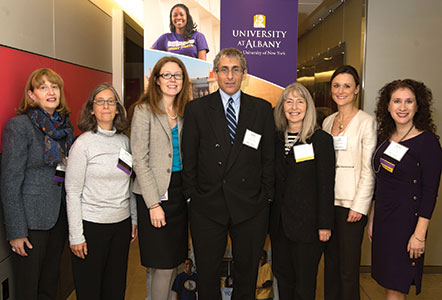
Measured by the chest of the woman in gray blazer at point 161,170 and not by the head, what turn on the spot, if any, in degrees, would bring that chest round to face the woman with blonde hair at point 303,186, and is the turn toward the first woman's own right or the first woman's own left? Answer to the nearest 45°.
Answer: approximately 45° to the first woman's own left

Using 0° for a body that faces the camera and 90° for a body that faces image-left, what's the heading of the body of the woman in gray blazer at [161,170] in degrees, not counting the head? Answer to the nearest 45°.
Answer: approximately 315°

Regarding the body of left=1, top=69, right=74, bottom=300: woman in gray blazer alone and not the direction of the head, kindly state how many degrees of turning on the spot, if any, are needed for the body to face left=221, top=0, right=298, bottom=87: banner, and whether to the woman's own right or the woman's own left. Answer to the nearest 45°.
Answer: approximately 45° to the woman's own left

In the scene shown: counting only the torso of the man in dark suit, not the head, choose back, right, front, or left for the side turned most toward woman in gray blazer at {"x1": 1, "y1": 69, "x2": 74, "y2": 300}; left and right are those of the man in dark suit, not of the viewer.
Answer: right

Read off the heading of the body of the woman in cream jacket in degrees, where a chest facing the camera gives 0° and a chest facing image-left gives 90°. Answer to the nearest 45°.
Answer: approximately 45°

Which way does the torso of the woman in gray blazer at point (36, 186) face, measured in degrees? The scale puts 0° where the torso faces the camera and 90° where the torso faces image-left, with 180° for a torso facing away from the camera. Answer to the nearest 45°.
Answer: approximately 315°

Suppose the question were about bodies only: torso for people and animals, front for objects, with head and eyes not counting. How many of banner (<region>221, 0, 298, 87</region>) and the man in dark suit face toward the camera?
2

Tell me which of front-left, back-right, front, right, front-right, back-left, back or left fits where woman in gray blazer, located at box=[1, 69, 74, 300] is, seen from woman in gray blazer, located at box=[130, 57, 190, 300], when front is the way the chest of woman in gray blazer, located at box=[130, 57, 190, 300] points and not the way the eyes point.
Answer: back-right
